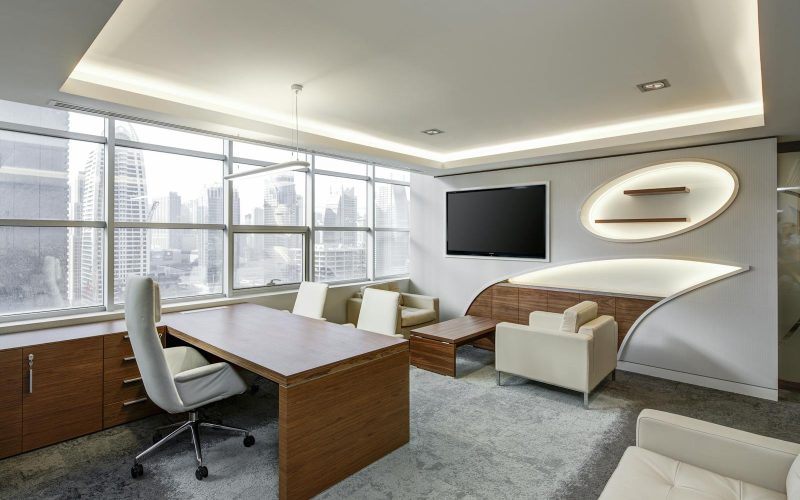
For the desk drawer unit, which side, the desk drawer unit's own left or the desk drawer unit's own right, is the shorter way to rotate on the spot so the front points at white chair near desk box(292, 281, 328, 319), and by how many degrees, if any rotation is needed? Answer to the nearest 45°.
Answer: approximately 45° to the desk drawer unit's own left

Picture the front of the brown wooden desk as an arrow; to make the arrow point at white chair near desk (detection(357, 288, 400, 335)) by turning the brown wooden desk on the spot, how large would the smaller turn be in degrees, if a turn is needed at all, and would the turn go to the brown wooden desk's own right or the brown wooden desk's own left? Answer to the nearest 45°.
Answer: approximately 180°

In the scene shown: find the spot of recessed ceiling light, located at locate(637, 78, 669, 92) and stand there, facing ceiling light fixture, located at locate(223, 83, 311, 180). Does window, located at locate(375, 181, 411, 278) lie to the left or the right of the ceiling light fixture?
right

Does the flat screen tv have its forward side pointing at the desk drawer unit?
yes

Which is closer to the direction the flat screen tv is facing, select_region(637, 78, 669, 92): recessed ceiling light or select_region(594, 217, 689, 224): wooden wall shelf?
the recessed ceiling light

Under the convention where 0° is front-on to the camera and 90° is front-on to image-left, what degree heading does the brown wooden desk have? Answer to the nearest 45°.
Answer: approximately 45°

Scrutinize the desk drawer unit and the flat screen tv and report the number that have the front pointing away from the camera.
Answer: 0

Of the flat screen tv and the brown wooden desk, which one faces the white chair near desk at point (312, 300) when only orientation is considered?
the flat screen tv

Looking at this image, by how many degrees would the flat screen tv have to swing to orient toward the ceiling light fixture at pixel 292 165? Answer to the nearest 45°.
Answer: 0° — it already faces it

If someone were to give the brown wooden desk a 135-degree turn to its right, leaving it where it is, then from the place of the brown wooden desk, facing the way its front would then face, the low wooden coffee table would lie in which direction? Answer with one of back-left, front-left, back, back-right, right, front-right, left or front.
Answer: front-right

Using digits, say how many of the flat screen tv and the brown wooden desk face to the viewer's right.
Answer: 0

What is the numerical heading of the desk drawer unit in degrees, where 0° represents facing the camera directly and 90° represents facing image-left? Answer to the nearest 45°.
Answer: approximately 315°

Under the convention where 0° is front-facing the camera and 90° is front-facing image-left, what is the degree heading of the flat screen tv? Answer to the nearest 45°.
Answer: approximately 45°
